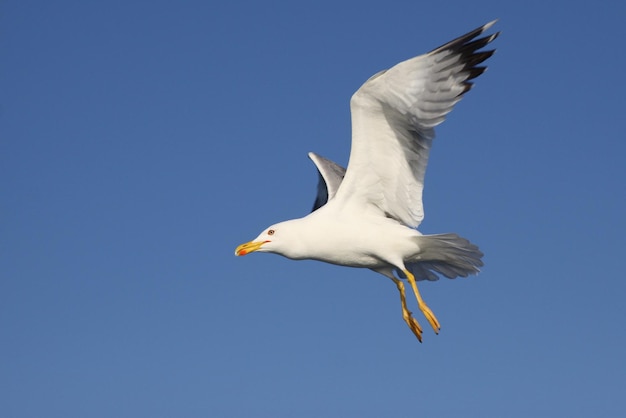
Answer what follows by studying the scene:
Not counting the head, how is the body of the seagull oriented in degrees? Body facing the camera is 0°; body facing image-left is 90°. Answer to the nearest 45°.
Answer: approximately 90°
